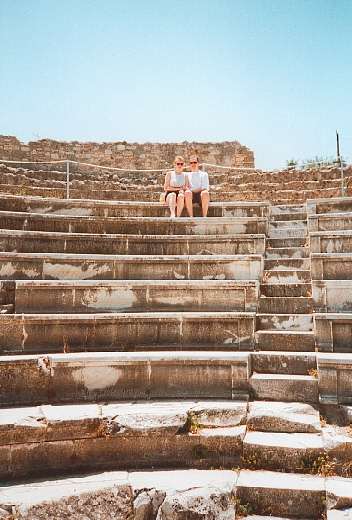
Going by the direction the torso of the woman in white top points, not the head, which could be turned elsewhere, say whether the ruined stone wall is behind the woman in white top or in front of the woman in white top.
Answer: behind

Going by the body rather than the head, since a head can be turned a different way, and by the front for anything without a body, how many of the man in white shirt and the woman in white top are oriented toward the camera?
2

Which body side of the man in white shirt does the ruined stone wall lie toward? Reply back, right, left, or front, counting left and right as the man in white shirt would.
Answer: back
